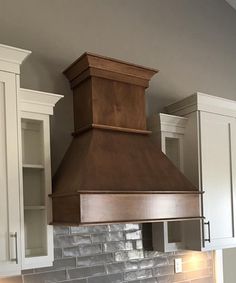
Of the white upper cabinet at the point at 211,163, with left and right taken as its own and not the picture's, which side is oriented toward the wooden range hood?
right

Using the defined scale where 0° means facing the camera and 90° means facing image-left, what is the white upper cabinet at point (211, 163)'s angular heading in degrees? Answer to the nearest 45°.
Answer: approximately 315°

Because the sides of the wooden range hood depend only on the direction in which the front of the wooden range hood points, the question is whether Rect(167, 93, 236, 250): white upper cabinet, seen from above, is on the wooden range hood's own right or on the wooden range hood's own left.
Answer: on the wooden range hood's own left

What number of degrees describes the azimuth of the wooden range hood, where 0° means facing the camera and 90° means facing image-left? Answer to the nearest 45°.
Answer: approximately 315°

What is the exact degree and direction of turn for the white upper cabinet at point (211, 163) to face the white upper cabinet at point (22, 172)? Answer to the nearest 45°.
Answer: approximately 90° to its right
